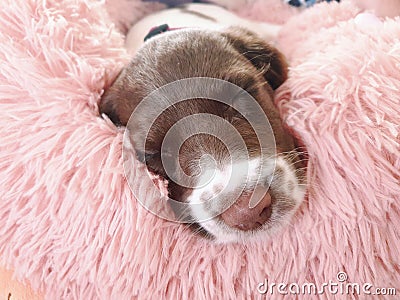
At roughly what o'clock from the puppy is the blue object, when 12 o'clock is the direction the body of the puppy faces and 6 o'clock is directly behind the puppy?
The blue object is roughly at 7 o'clock from the puppy.

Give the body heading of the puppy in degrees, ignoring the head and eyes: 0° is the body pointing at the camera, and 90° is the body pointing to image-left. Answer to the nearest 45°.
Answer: approximately 0°
